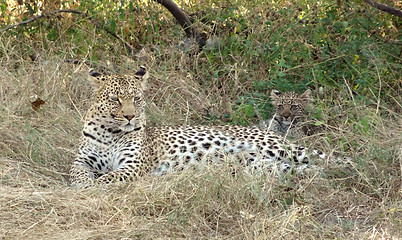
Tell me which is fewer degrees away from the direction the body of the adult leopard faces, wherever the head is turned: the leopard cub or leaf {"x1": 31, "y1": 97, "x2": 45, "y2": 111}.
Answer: the leaf

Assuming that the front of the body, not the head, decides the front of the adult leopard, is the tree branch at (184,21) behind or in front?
behind

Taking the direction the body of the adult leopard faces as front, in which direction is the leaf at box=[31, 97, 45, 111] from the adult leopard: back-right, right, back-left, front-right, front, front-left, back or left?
right

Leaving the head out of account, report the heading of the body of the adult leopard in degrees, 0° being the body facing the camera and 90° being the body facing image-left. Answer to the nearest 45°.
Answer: approximately 45°

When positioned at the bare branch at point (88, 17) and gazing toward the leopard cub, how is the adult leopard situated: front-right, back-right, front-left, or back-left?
front-right

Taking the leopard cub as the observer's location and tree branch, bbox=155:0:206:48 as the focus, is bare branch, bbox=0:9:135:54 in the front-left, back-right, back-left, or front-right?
front-left

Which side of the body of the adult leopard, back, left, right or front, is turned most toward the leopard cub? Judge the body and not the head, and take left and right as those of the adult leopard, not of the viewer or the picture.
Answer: back

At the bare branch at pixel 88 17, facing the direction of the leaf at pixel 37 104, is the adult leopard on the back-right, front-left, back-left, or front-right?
front-left
